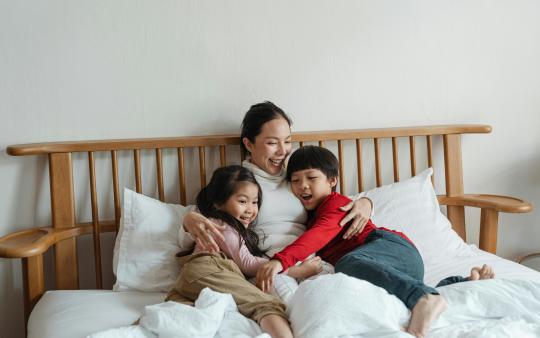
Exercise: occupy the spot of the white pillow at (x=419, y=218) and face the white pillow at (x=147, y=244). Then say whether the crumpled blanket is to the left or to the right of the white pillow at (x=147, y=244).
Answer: left

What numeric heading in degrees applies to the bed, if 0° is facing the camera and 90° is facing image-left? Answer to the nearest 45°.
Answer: approximately 0°
